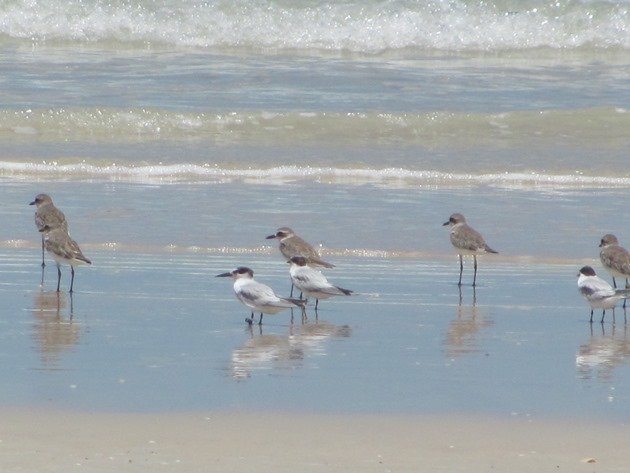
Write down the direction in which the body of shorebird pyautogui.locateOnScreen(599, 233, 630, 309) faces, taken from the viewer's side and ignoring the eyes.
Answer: to the viewer's left

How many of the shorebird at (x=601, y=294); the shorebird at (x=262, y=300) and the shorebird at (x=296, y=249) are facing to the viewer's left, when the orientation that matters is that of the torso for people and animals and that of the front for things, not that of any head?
3

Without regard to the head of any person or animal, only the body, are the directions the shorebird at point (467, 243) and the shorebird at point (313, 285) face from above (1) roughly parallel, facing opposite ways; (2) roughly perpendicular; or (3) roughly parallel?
roughly parallel

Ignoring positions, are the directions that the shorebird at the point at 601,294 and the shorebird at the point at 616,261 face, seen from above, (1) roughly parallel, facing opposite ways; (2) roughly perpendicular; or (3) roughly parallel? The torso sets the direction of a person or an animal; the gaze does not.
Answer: roughly parallel

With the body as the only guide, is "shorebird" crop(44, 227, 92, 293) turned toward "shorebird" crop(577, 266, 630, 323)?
no

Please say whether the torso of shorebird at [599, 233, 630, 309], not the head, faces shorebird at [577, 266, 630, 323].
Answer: no

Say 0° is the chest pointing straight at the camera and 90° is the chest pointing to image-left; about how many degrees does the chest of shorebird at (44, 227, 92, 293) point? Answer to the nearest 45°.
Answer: approximately 90°

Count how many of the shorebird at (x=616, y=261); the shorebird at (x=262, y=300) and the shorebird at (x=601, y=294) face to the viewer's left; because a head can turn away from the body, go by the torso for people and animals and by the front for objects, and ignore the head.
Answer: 3

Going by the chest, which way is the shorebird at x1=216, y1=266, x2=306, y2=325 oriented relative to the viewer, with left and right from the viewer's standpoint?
facing to the left of the viewer

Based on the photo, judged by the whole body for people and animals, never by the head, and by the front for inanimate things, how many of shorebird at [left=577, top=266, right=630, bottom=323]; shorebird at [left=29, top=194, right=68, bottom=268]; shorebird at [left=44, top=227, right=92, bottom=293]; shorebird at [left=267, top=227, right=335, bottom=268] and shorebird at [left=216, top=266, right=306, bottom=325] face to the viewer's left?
5

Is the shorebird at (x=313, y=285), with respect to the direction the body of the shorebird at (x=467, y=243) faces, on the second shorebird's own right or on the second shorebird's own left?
on the second shorebird's own left

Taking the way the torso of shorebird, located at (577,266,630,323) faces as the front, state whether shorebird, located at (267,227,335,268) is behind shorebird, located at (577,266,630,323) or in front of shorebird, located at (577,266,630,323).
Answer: in front

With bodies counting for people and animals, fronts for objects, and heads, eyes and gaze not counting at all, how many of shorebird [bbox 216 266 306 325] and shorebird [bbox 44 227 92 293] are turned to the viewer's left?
2

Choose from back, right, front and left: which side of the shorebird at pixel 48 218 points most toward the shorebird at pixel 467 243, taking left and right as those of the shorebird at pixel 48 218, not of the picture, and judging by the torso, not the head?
back

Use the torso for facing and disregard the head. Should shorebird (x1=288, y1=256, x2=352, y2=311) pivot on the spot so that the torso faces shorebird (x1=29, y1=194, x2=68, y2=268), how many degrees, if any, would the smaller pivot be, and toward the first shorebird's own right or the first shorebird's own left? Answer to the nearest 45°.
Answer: approximately 45° to the first shorebird's own right

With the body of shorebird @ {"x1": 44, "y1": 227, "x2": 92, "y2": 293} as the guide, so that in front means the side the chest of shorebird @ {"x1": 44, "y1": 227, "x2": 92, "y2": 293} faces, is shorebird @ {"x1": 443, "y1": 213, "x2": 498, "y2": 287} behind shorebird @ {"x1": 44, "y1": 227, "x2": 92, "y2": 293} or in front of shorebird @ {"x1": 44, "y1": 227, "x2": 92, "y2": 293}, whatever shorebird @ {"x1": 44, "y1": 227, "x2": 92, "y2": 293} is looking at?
behind

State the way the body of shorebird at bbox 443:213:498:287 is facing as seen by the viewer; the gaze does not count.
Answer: to the viewer's left

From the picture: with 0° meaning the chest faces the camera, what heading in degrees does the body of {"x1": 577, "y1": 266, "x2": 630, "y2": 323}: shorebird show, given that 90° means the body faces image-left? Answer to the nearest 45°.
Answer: approximately 90°

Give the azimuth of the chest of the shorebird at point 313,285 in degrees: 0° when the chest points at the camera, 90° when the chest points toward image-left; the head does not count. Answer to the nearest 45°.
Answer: approximately 90°

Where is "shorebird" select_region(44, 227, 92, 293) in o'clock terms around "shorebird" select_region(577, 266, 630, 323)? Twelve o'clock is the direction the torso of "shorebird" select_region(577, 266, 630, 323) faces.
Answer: "shorebird" select_region(44, 227, 92, 293) is roughly at 12 o'clock from "shorebird" select_region(577, 266, 630, 323).
